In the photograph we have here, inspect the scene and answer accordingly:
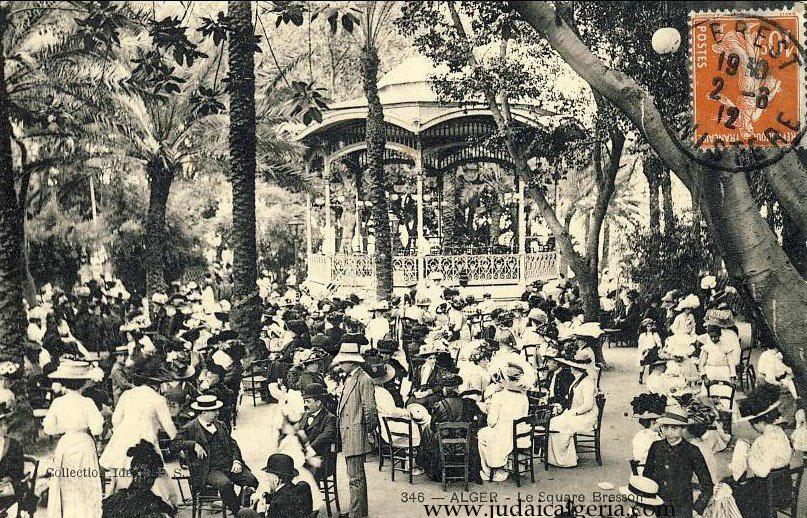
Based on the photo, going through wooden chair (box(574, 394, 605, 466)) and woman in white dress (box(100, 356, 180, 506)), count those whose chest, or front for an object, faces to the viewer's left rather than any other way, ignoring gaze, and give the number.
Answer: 1

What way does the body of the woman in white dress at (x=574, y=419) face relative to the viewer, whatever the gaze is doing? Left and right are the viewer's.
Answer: facing to the left of the viewer

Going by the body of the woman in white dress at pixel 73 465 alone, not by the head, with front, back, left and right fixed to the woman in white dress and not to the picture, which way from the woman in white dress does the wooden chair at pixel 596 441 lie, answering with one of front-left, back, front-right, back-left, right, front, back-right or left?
right

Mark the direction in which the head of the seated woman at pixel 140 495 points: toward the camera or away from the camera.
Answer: away from the camera

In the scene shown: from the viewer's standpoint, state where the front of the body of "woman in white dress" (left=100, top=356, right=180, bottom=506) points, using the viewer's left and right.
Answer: facing away from the viewer and to the right of the viewer

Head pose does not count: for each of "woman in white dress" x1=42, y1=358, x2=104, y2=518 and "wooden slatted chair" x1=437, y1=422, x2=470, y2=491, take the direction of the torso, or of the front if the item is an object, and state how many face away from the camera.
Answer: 2

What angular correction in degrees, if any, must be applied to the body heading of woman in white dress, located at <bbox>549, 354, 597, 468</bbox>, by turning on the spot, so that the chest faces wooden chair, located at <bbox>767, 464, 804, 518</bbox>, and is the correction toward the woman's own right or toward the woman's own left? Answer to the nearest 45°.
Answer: approximately 135° to the woman's own left

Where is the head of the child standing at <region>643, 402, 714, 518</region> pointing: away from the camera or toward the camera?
toward the camera

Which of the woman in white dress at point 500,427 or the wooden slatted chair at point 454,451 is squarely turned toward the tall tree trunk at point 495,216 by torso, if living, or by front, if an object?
the wooden slatted chair

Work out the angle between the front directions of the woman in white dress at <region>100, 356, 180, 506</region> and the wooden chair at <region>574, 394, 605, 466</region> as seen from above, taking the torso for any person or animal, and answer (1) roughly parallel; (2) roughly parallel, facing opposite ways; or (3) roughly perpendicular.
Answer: roughly perpendicular

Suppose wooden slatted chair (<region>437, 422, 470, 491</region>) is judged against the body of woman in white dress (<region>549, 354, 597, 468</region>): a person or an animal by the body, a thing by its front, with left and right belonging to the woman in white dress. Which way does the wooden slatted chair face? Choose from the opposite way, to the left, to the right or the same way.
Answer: to the right

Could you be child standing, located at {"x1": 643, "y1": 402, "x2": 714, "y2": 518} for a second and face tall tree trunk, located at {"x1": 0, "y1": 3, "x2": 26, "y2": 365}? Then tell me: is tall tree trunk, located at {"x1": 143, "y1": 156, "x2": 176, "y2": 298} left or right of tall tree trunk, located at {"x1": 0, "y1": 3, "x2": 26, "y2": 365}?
right

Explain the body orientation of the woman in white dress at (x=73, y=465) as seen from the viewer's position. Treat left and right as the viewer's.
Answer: facing away from the viewer
